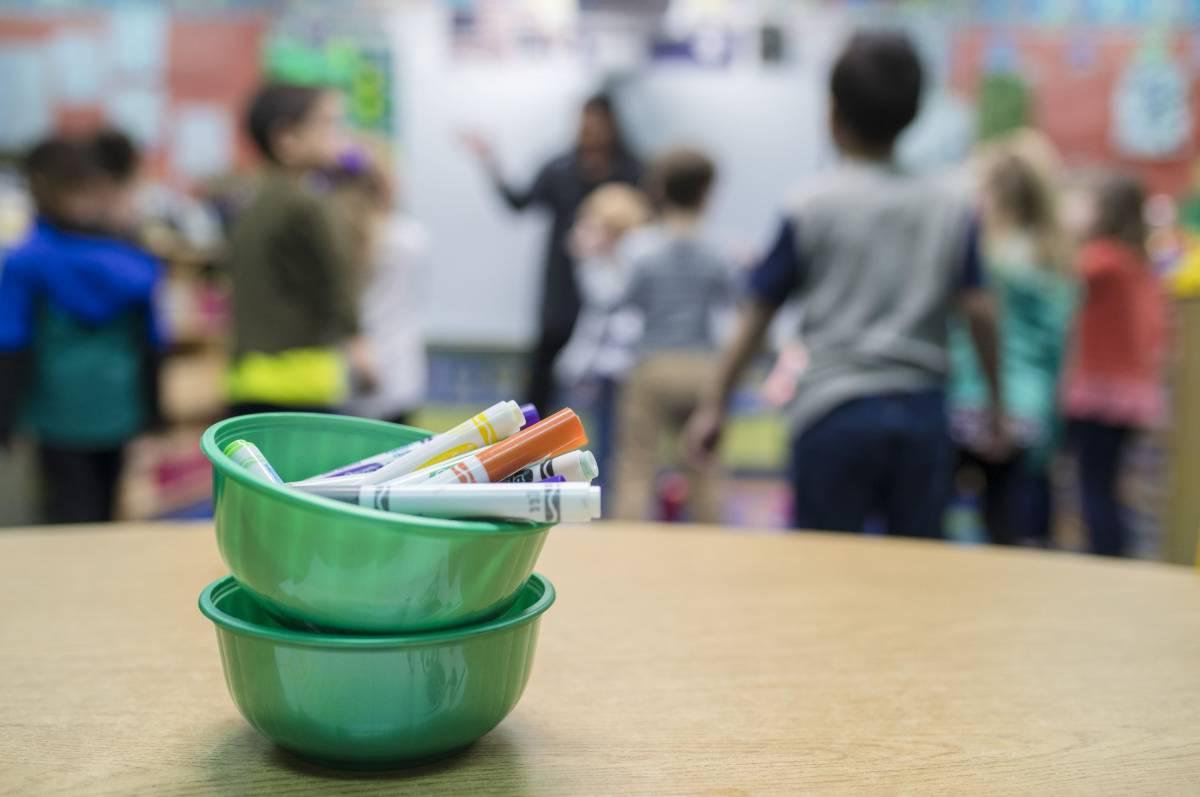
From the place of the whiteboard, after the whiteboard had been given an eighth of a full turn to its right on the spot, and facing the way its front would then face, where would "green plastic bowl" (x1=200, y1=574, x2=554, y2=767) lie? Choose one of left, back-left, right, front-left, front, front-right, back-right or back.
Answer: front-left

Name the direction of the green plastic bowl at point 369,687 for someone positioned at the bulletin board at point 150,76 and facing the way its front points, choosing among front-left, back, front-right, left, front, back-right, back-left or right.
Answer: front

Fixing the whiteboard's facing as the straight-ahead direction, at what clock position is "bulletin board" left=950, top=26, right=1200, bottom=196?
The bulletin board is roughly at 9 o'clock from the whiteboard.

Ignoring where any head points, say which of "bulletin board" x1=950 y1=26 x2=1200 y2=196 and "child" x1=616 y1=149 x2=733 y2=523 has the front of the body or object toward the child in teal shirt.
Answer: the bulletin board

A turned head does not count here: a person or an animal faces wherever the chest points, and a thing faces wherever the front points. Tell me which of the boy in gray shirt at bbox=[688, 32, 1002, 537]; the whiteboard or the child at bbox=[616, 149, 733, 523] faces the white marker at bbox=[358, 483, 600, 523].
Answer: the whiteboard

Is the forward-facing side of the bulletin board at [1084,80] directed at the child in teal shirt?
yes

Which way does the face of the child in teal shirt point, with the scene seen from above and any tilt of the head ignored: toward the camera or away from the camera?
away from the camera

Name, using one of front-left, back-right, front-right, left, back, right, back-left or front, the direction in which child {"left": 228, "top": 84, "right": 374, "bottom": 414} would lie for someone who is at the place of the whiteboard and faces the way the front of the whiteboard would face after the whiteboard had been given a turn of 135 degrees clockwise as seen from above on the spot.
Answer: back-left

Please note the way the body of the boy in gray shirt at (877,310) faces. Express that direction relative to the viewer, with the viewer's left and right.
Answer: facing away from the viewer

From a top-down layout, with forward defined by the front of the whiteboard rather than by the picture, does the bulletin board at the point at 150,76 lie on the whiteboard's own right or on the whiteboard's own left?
on the whiteboard's own right

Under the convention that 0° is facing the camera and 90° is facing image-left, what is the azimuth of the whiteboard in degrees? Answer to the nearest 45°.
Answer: approximately 0°

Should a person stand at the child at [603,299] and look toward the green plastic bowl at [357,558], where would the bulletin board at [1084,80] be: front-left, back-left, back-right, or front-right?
back-left

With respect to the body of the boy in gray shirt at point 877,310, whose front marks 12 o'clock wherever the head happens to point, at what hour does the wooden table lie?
The wooden table is roughly at 6 o'clock from the boy in gray shirt.

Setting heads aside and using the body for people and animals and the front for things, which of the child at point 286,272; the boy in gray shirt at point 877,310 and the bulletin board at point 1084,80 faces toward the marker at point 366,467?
the bulletin board

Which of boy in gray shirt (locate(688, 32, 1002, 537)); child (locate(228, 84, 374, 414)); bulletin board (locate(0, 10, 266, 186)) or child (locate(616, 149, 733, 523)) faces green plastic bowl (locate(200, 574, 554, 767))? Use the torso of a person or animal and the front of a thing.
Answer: the bulletin board

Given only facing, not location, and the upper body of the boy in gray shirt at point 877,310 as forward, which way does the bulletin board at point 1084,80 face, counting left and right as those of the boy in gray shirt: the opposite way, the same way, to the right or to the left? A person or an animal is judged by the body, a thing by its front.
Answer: the opposite way
